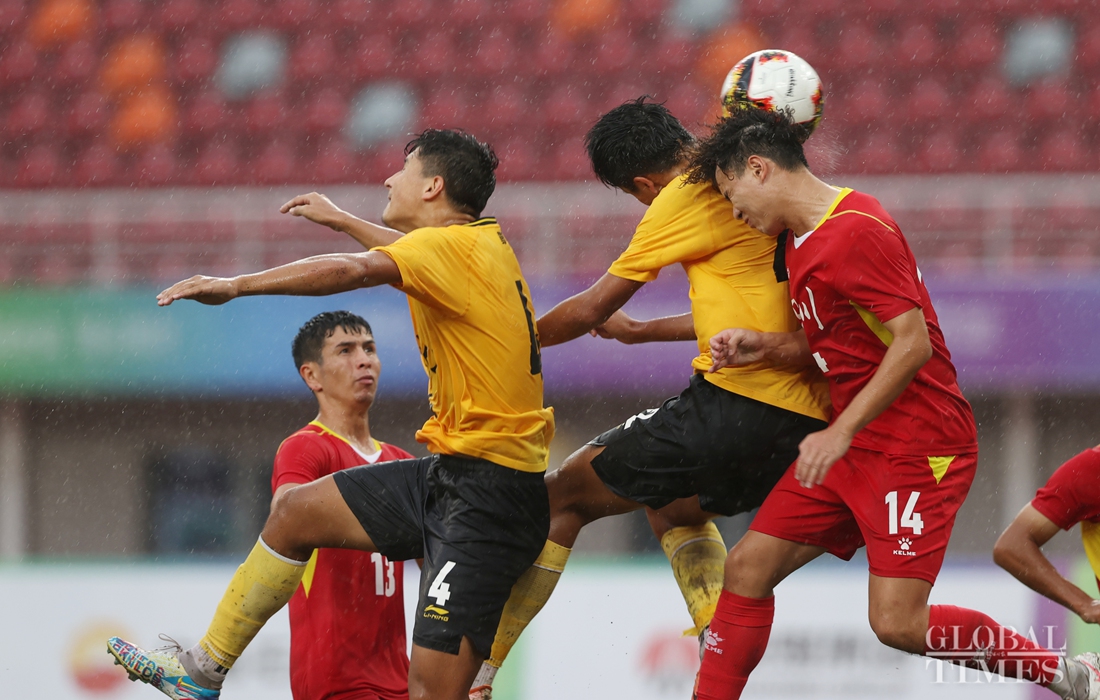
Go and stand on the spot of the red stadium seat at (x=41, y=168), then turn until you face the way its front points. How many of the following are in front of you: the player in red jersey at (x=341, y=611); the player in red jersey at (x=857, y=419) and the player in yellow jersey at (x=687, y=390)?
3

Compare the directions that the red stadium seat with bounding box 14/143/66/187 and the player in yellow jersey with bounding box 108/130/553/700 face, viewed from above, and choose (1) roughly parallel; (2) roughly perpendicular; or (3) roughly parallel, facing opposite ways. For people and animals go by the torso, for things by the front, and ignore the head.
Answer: roughly perpendicular

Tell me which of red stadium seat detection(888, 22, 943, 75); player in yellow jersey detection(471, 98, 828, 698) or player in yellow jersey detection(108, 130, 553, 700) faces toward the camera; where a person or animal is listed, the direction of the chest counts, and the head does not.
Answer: the red stadium seat

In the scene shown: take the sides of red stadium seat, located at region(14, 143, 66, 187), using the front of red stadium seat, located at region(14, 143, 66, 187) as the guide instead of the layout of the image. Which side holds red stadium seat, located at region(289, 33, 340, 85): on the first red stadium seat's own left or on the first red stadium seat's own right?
on the first red stadium seat's own left

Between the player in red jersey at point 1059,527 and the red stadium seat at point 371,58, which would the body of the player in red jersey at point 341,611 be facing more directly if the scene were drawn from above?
the player in red jersey

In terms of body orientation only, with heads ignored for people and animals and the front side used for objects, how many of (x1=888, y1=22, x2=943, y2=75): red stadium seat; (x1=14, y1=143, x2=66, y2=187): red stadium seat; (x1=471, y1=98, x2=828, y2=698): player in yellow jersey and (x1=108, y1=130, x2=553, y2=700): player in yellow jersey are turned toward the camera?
2

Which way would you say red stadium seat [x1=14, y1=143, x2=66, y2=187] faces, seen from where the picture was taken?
facing the viewer

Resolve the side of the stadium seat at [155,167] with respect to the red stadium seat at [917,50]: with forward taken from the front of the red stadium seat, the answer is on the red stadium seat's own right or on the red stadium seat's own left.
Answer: on the red stadium seat's own right

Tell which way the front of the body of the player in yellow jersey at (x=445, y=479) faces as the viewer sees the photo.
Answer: to the viewer's left

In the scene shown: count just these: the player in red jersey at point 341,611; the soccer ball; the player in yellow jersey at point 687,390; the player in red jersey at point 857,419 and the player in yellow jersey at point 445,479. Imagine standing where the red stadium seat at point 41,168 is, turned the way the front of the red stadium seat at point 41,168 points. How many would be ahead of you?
5

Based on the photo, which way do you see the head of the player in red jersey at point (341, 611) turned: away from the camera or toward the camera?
toward the camera

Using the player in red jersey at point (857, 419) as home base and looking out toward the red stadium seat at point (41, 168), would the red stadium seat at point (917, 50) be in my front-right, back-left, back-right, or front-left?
front-right

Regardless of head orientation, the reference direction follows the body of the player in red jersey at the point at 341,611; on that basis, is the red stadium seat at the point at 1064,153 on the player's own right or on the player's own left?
on the player's own left
